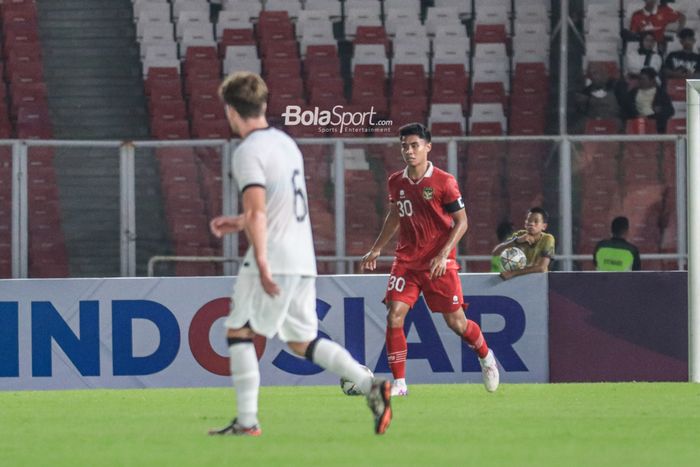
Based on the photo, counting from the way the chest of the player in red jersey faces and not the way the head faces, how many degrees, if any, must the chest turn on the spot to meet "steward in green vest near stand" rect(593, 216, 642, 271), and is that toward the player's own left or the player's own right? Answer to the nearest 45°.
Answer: approximately 180°

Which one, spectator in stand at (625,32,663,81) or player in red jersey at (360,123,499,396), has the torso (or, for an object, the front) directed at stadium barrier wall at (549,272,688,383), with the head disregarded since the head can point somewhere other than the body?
the spectator in stand

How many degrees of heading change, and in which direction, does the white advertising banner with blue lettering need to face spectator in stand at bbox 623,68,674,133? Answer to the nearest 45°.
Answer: approximately 135° to its left

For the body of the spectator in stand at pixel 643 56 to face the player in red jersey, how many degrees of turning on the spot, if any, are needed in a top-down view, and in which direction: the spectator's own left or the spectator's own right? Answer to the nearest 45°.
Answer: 0° — they already face them

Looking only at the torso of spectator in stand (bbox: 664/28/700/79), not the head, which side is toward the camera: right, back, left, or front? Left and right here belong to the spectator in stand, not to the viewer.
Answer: front

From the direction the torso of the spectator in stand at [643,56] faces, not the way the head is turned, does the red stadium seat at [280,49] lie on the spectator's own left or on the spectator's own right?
on the spectator's own right

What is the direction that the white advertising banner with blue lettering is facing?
toward the camera

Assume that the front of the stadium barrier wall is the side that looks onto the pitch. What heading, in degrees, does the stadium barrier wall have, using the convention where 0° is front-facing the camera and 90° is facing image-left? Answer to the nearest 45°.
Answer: approximately 0°
